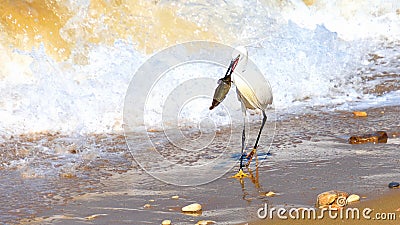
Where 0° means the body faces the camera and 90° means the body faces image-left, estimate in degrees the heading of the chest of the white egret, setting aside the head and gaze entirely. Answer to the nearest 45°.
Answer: approximately 45°
